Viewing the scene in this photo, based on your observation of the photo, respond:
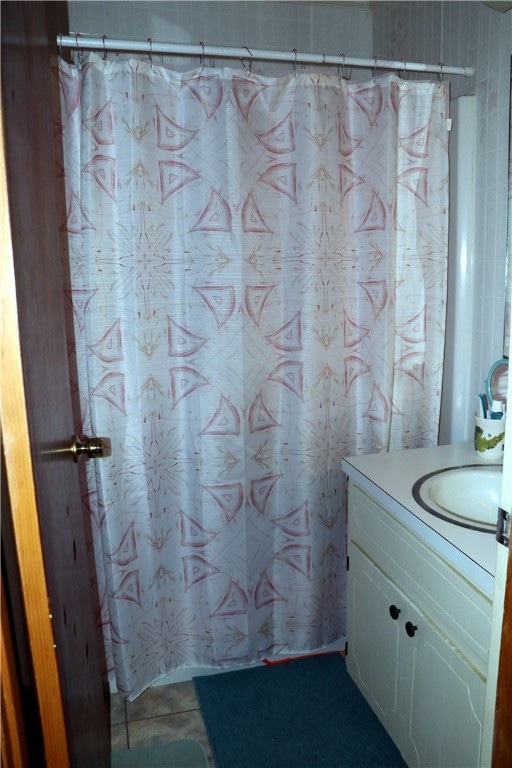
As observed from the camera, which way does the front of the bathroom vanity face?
facing the viewer and to the left of the viewer

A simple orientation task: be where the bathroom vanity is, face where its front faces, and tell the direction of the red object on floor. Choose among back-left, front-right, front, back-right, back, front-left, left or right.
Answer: right

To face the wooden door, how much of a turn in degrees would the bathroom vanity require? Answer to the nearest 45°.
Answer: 0° — it already faces it
